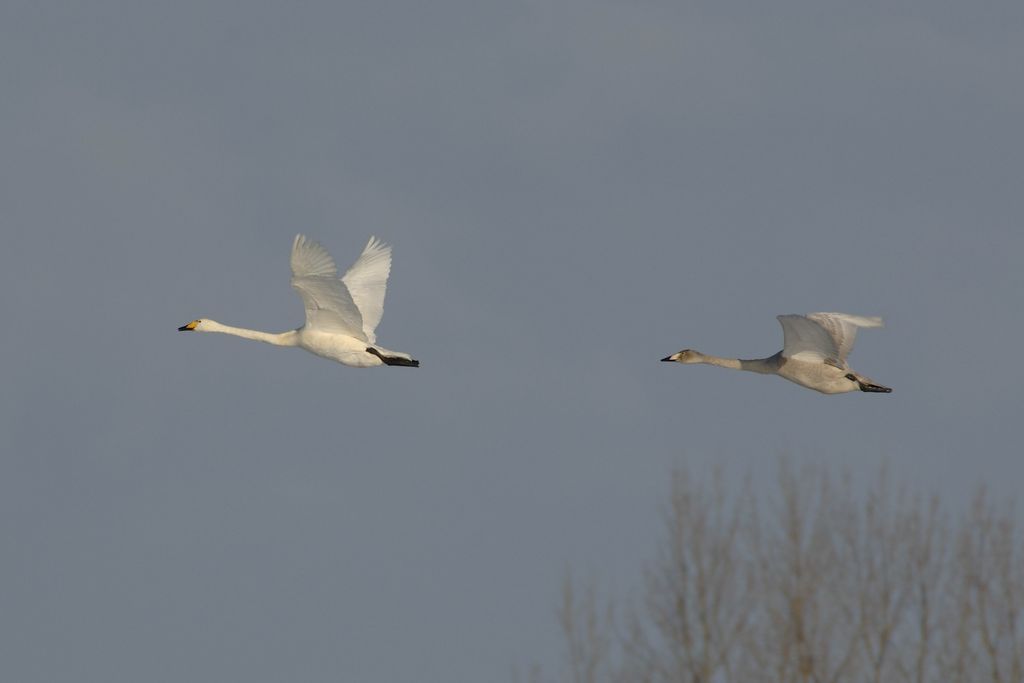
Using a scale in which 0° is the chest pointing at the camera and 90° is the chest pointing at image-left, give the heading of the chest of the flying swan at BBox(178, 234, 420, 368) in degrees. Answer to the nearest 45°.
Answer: approximately 90°

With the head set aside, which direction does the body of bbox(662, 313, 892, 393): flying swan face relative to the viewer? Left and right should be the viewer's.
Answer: facing to the left of the viewer

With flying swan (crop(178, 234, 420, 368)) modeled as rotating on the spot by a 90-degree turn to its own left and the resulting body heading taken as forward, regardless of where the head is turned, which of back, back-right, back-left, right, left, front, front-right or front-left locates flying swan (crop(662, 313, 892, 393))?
left
